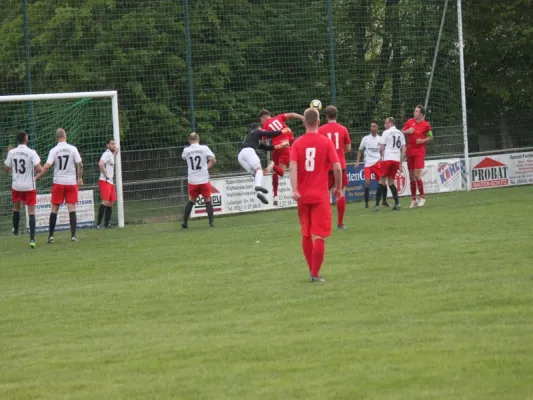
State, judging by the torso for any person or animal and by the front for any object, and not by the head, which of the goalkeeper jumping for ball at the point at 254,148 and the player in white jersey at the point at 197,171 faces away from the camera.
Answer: the player in white jersey

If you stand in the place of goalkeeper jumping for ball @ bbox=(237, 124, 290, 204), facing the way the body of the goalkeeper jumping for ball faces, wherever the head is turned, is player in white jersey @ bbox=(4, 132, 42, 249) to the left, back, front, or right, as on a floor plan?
back

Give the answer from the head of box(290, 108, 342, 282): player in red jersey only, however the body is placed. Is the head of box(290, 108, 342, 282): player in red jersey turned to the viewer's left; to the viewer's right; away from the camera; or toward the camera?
away from the camera

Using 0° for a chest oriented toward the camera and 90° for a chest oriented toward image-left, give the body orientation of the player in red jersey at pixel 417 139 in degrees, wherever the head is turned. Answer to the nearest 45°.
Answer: approximately 45°

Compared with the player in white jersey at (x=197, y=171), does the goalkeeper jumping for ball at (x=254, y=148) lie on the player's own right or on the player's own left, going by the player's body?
on the player's own right

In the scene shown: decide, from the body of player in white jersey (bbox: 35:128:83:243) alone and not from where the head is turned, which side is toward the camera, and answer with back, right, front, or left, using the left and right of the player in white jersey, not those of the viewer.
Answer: back

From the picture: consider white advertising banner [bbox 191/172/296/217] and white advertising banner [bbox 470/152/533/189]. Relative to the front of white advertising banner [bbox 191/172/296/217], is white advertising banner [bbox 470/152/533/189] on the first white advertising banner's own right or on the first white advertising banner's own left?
on the first white advertising banner's own left

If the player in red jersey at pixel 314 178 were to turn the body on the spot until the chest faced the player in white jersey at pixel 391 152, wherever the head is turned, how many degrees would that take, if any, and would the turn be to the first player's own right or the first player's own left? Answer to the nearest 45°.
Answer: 0° — they already face them

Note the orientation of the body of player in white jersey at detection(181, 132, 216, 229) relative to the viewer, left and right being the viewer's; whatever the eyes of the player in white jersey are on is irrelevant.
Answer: facing away from the viewer
